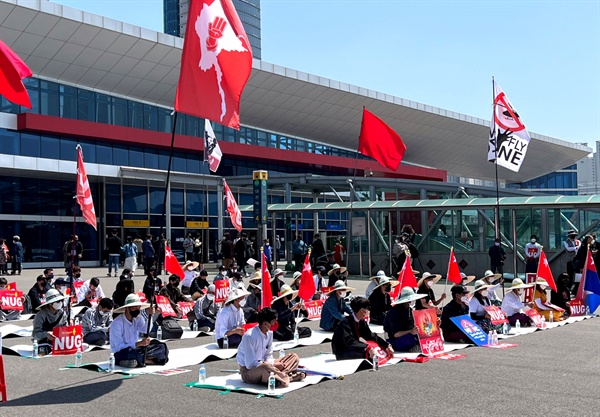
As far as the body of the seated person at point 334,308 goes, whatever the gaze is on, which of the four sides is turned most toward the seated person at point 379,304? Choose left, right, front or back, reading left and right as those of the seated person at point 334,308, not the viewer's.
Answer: left

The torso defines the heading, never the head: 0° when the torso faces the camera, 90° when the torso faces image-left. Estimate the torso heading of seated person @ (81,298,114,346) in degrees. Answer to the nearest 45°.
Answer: approximately 315°

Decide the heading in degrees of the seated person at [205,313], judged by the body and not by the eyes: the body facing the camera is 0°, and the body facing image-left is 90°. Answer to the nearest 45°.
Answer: approximately 315°

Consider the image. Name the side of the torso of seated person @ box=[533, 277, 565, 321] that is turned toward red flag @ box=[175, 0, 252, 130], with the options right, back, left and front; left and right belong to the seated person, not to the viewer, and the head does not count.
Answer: right

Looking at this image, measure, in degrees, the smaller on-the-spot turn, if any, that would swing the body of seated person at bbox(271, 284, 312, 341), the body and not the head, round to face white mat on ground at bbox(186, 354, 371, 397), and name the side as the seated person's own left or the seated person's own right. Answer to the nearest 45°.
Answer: approximately 45° to the seated person's own right

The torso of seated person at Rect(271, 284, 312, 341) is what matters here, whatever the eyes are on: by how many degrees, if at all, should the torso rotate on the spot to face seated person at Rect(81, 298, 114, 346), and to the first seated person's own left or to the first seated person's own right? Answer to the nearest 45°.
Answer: approximately 135° to the first seated person's own right

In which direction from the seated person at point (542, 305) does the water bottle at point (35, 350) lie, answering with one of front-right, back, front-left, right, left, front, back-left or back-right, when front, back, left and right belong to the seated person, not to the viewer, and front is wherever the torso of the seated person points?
right

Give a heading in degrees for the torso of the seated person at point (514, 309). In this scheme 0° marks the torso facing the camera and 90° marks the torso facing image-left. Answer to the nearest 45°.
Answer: approximately 315°

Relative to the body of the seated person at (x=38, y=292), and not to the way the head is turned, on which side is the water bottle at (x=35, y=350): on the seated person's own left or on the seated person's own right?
on the seated person's own right
